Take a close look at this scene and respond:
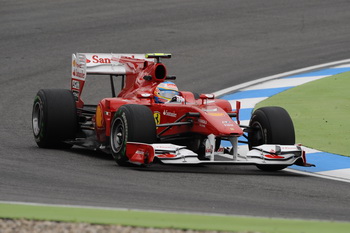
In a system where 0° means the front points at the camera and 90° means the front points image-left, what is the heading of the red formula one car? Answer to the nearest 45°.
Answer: approximately 315°
